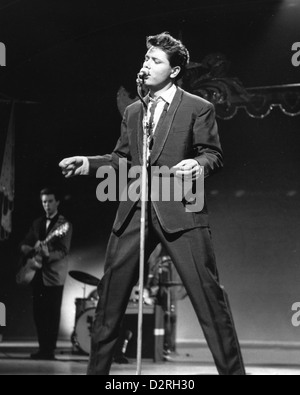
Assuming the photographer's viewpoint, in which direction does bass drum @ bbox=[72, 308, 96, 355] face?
facing the viewer

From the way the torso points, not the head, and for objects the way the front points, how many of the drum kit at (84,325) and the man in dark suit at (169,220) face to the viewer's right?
0

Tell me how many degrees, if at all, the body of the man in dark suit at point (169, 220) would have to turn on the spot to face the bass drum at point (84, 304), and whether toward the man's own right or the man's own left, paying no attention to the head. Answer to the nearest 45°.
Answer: approximately 135° to the man's own right

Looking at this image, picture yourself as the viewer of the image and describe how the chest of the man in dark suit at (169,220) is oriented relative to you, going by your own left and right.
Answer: facing the viewer and to the left of the viewer

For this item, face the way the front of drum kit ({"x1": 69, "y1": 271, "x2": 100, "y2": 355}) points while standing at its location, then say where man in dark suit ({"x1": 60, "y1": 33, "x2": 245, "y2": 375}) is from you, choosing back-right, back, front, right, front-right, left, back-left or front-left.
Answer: front

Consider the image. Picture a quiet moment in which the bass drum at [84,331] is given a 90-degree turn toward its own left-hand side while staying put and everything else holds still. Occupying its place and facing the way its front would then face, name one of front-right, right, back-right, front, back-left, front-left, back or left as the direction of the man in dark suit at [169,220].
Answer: right
